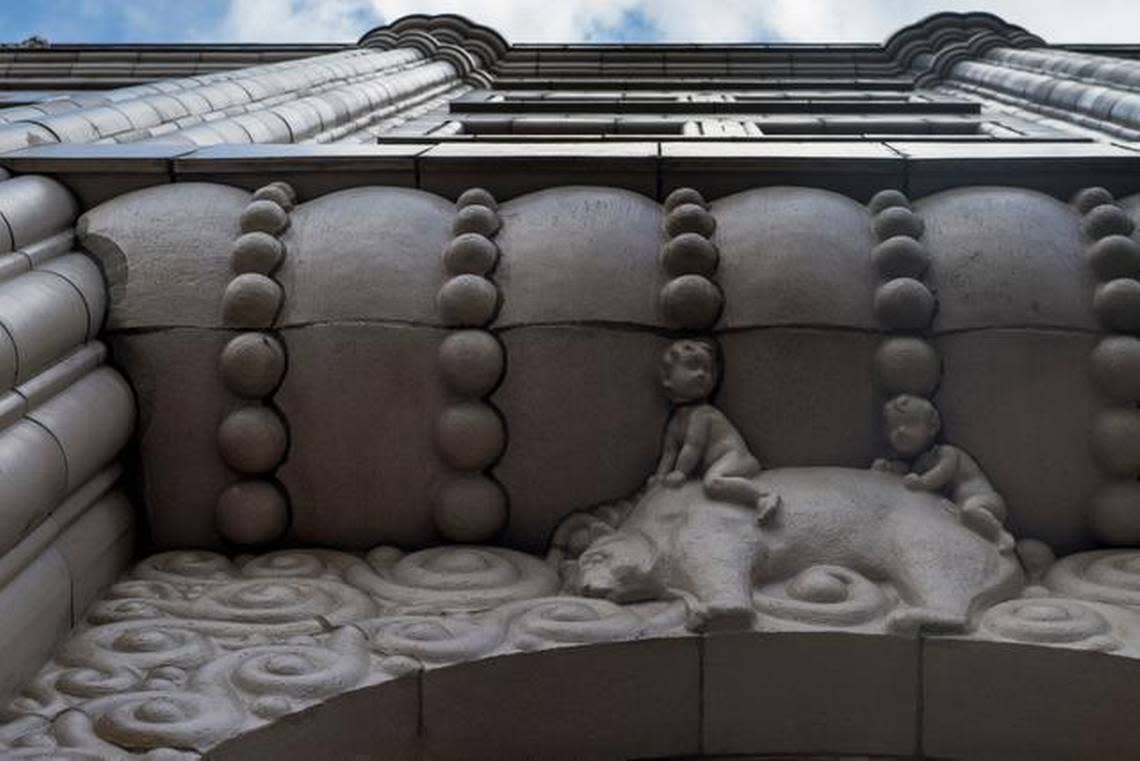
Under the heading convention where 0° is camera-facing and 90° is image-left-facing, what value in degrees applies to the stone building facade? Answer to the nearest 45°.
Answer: approximately 0°
